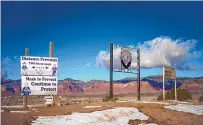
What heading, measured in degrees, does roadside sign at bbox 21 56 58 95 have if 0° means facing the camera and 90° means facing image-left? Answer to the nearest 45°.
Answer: approximately 0°
